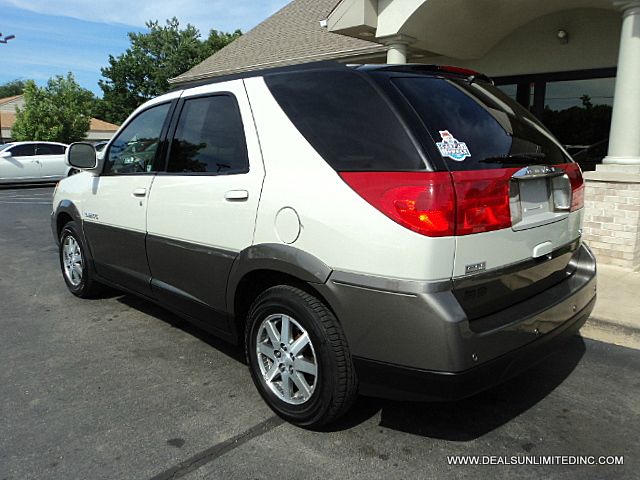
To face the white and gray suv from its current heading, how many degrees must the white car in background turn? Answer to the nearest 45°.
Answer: approximately 90° to its left

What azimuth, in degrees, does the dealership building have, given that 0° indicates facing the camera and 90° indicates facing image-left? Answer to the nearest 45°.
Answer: approximately 45°

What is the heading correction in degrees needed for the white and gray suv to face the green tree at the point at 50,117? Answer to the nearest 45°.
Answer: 0° — it already faces it

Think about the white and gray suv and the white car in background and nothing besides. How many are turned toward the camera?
0

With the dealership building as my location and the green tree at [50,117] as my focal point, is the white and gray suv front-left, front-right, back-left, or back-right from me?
back-left

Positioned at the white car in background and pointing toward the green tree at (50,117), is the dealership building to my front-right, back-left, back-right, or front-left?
back-right

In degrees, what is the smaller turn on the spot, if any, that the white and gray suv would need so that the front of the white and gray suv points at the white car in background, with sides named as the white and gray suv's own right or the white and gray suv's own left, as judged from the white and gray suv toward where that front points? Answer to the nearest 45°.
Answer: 0° — it already faces it

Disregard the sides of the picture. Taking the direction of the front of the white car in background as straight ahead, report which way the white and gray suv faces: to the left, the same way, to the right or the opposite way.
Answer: to the right

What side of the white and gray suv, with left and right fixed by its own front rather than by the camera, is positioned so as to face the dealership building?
right

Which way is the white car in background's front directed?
to the viewer's left

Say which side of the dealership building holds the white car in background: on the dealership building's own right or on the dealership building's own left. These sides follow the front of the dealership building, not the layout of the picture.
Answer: on the dealership building's own right

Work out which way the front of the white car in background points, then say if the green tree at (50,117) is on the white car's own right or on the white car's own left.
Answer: on the white car's own right

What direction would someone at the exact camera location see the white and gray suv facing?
facing away from the viewer and to the left of the viewer

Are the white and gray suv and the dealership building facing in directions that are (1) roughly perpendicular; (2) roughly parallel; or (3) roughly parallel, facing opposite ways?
roughly perpendicular

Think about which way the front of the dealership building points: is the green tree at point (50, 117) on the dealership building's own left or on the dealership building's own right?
on the dealership building's own right
